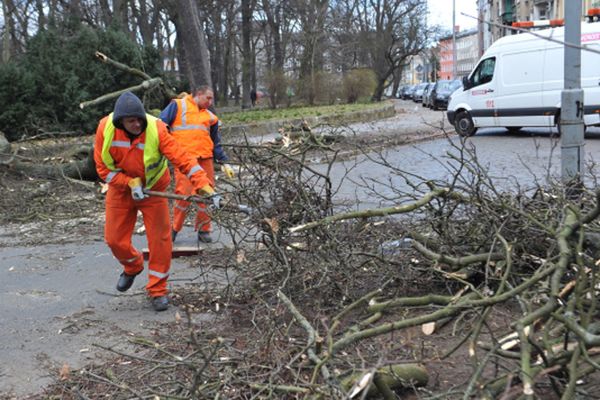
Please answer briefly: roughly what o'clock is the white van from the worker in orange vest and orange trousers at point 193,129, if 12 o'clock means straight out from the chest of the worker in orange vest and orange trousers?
The white van is roughly at 9 o'clock from the worker in orange vest and orange trousers.

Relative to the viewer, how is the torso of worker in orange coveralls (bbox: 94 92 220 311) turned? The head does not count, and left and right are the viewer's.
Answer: facing the viewer

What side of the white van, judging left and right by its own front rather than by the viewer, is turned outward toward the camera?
left

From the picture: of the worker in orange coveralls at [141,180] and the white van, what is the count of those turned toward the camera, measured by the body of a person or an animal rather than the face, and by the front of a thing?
1

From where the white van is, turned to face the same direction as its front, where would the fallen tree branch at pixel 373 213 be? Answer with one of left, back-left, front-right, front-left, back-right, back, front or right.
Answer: left

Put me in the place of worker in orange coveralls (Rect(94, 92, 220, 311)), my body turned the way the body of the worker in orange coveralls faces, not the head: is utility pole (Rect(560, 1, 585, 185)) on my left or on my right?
on my left

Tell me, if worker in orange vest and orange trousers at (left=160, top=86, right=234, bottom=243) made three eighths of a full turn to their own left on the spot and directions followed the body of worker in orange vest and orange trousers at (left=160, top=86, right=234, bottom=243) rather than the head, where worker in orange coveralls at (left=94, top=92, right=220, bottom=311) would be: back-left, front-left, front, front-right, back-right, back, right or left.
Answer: back

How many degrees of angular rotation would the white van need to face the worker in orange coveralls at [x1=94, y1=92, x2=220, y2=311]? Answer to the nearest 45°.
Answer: approximately 90° to its left

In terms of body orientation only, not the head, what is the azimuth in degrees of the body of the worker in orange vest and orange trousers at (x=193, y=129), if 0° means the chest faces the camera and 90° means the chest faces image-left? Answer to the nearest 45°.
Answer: approximately 315°

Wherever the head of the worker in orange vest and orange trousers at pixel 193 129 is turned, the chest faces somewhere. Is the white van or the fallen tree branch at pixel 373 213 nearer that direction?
the fallen tree branch

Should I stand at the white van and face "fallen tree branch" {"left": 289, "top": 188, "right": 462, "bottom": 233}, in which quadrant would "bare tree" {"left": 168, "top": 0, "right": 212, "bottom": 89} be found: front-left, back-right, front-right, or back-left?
front-right

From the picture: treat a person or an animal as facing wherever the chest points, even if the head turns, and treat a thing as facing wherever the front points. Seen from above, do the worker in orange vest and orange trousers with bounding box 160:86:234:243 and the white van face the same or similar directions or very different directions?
very different directions

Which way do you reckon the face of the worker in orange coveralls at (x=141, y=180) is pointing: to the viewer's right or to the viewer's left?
to the viewer's right
